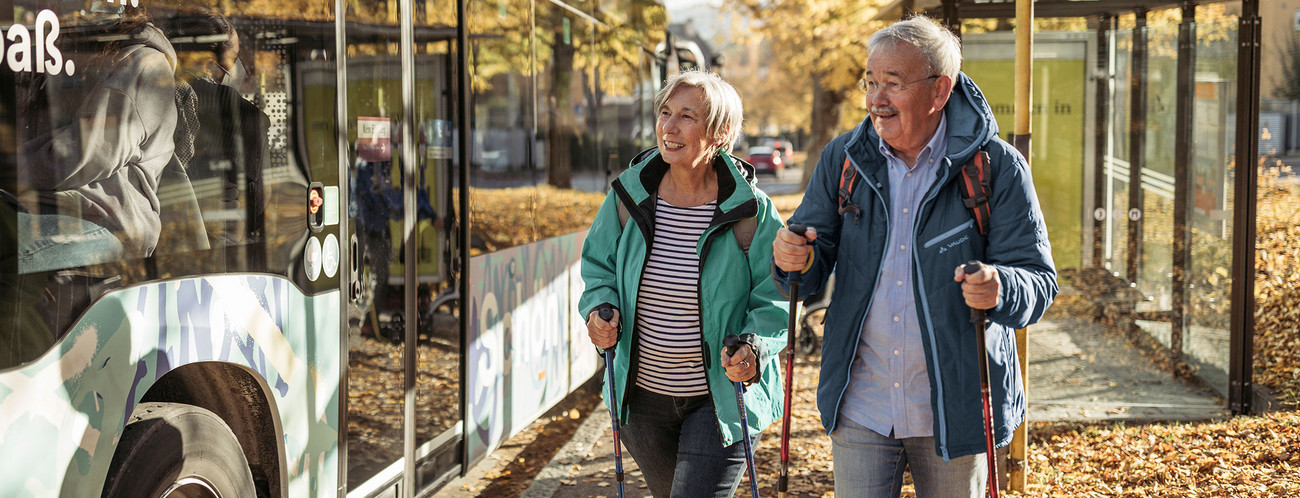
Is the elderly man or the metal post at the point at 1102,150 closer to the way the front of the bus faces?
the metal post

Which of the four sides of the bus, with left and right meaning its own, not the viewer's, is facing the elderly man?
right

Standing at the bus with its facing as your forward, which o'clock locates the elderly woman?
The elderly woman is roughly at 2 o'clock from the bus.

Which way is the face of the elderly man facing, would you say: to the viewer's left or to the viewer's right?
to the viewer's left

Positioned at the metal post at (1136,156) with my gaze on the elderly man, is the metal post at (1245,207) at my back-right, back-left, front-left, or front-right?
front-left

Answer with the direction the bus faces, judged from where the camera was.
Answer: facing away from the viewer and to the right of the viewer

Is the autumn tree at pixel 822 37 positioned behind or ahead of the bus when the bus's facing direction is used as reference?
ahead

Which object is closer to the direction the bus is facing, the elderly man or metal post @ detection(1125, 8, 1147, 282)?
the metal post
